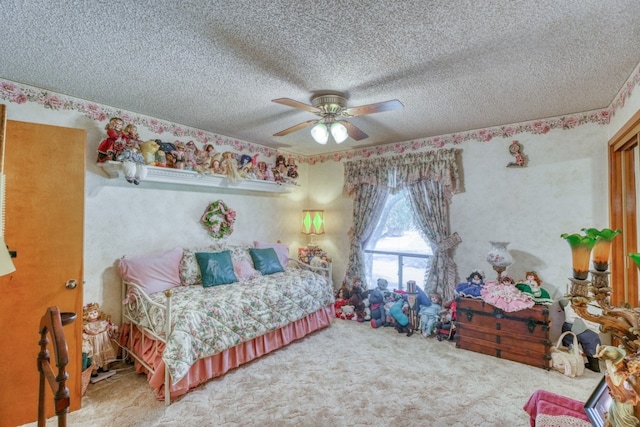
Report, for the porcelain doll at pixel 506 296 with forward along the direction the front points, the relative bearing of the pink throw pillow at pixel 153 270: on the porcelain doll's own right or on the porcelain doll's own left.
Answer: on the porcelain doll's own right

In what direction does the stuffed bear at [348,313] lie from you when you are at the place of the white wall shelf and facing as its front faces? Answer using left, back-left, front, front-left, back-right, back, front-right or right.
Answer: front-left

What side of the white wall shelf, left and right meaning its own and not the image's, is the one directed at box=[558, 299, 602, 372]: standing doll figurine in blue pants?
front

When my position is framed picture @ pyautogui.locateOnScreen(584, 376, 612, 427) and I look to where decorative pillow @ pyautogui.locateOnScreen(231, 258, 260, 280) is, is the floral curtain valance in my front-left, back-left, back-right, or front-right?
front-right

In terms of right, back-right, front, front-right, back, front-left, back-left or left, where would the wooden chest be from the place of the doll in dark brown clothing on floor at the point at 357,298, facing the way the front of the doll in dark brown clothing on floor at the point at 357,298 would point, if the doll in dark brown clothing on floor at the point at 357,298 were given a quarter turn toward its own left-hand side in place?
front-right

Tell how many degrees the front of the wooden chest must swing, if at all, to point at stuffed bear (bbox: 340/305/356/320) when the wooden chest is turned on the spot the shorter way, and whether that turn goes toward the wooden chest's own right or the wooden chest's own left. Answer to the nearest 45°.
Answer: approximately 45° to the wooden chest's own right

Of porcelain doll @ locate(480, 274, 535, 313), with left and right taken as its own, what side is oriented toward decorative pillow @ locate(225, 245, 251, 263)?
right

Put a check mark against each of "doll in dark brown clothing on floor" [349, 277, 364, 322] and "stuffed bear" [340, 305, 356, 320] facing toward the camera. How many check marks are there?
2

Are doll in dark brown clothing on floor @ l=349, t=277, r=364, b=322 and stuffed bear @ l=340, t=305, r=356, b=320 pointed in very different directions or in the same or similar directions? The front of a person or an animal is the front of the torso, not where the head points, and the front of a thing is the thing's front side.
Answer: same or similar directions

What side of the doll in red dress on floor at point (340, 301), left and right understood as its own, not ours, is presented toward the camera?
front

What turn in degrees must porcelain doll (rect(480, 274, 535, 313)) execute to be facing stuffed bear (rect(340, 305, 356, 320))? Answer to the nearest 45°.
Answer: approximately 90° to its right

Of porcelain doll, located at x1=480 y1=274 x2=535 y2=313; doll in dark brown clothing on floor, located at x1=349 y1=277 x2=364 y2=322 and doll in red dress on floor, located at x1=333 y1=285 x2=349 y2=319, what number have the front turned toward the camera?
3

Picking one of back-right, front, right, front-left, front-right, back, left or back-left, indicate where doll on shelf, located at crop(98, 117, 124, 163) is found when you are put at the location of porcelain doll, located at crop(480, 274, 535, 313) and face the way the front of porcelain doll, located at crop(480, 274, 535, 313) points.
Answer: front-right

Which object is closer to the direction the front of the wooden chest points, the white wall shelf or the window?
the white wall shelf

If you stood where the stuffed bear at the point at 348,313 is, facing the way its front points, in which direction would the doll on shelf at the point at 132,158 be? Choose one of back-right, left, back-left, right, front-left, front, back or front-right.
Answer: front-right

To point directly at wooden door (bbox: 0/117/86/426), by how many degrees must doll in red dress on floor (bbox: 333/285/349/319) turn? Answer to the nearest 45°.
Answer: approximately 45° to its right

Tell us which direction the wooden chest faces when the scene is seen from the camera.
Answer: facing the viewer and to the left of the viewer

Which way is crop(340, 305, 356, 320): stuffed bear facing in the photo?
toward the camera

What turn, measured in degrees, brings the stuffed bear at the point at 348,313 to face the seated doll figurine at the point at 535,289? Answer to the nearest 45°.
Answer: approximately 45° to its left
